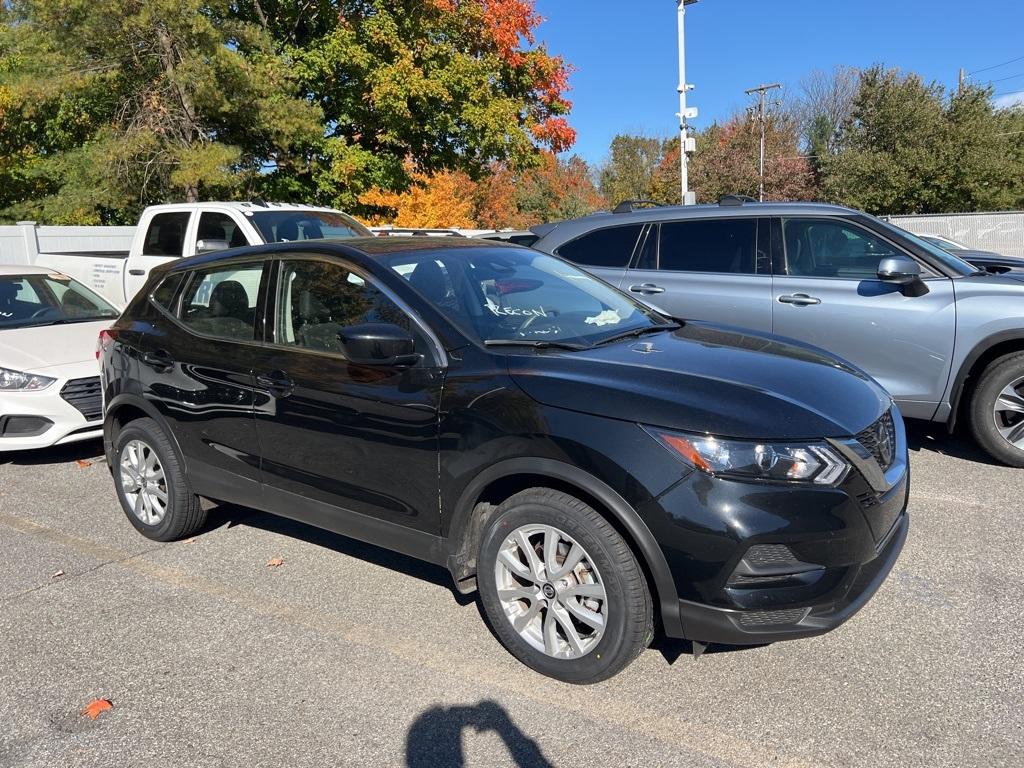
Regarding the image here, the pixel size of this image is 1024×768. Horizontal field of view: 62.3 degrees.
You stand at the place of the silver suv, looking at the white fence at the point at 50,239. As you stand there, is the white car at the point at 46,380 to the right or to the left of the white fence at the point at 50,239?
left

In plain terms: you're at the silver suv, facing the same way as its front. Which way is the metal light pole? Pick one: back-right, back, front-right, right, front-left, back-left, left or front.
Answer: left

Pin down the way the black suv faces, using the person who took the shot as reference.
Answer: facing the viewer and to the right of the viewer

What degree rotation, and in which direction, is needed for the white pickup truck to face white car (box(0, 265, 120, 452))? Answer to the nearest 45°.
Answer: approximately 90° to its right

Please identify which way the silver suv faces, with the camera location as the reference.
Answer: facing to the right of the viewer

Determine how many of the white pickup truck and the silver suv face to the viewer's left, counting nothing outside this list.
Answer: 0

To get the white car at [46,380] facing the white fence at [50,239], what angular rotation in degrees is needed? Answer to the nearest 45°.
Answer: approximately 135° to its left

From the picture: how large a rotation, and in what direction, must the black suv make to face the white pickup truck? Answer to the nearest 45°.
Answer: approximately 180°

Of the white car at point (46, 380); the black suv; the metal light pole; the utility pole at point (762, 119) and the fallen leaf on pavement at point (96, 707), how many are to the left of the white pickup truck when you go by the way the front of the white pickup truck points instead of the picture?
2

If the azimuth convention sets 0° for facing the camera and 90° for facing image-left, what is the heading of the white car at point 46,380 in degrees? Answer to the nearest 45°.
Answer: approximately 315°

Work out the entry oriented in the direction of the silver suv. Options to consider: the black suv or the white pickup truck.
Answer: the white pickup truck
